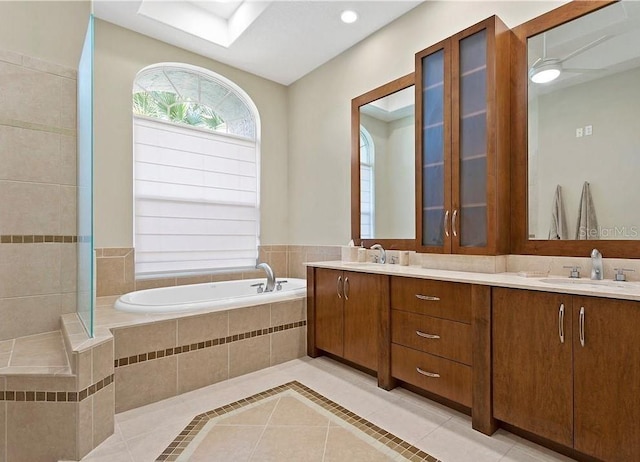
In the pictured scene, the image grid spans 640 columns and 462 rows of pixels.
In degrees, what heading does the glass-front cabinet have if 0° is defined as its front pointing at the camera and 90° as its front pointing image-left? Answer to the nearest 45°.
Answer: approximately 45°

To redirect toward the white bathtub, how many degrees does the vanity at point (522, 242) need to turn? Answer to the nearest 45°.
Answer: approximately 45° to its right

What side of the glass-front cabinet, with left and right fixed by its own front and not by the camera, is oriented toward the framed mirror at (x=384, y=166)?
right

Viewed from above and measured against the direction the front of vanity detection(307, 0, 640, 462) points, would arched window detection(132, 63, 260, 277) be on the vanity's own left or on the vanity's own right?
on the vanity's own right

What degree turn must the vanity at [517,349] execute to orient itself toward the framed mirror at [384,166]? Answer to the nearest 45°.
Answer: approximately 90° to its right
